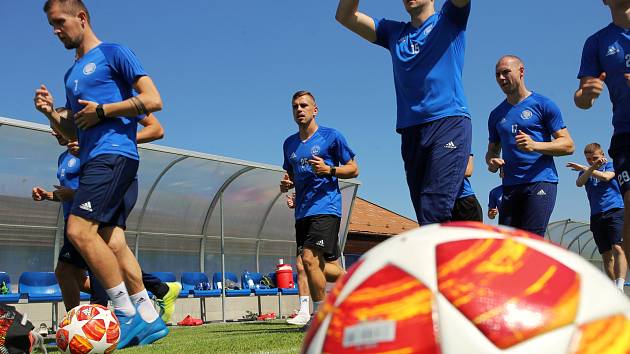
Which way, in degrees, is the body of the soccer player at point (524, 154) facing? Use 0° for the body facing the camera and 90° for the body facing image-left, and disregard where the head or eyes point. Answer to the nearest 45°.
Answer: approximately 45°

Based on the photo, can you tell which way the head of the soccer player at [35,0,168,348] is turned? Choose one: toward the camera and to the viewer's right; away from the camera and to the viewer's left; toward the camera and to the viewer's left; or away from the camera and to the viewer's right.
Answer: toward the camera and to the viewer's left

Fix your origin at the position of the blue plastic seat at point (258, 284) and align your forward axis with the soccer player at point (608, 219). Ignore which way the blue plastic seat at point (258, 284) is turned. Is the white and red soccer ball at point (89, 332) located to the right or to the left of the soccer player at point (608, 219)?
right

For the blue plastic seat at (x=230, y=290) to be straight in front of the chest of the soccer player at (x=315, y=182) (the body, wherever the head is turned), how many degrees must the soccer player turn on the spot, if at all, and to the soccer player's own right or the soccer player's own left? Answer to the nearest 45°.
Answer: approximately 135° to the soccer player's own right

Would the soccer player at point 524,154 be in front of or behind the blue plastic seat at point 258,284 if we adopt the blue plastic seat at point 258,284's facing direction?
in front

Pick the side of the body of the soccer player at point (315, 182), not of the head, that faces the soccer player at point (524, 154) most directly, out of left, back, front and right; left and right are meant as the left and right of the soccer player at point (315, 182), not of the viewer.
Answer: left

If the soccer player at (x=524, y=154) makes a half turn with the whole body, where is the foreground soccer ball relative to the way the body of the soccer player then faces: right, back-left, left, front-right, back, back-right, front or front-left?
back-right

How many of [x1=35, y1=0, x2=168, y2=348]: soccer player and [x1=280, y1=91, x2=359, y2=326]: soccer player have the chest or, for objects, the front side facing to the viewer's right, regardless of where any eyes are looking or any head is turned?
0

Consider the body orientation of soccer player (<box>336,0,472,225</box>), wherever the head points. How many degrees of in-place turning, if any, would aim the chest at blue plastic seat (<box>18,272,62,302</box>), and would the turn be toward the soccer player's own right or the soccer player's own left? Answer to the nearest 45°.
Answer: approximately 90° to the soccer player's own right

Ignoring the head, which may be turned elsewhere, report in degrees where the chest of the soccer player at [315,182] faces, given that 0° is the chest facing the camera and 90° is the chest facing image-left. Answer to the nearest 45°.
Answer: approximately 45°

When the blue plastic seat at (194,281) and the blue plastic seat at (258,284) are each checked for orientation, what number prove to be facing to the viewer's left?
0

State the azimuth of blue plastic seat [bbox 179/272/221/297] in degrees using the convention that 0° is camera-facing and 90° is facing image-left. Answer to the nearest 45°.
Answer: approximately 315°

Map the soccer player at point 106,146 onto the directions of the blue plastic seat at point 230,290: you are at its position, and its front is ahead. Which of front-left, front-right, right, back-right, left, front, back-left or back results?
front-right

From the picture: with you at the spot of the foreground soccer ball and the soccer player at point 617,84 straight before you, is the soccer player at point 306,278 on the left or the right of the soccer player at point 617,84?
left

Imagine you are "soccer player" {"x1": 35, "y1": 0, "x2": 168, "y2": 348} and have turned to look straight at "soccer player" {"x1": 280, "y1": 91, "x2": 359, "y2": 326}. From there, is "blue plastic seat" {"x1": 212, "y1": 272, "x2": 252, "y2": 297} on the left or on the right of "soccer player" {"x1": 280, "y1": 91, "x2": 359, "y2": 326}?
left
